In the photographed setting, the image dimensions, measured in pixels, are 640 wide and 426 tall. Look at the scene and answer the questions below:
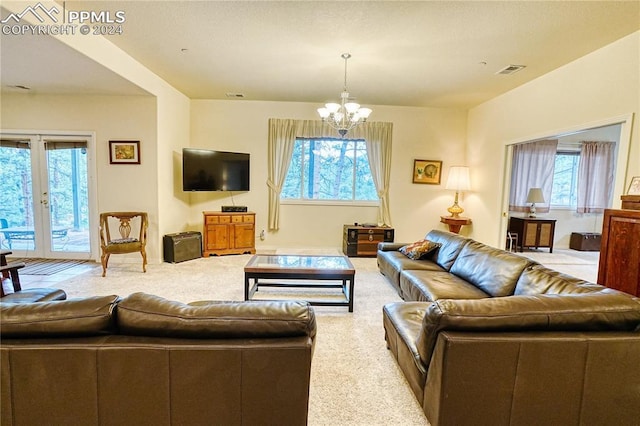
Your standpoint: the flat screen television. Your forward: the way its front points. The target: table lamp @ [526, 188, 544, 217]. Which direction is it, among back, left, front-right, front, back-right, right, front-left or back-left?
front-left

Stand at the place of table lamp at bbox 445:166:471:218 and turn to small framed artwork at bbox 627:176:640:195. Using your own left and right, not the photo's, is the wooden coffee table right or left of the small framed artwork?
right

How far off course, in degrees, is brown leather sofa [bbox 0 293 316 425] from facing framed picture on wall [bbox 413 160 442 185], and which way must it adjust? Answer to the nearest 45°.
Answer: approximately 45° to its right

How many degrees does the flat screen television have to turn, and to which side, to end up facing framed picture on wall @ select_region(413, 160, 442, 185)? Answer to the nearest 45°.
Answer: approximately 45° to its left

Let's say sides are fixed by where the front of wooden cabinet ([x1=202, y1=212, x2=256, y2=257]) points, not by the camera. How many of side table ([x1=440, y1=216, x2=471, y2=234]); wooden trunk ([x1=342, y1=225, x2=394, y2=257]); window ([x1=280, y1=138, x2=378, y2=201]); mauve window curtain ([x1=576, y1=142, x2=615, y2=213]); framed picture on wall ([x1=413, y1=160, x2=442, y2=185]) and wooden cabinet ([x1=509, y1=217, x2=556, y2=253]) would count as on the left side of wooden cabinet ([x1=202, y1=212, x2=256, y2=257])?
6

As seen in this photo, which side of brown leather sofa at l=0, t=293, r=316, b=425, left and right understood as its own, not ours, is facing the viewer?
back

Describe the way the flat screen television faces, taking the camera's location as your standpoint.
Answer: facing the viewer and to the right of the viewer
